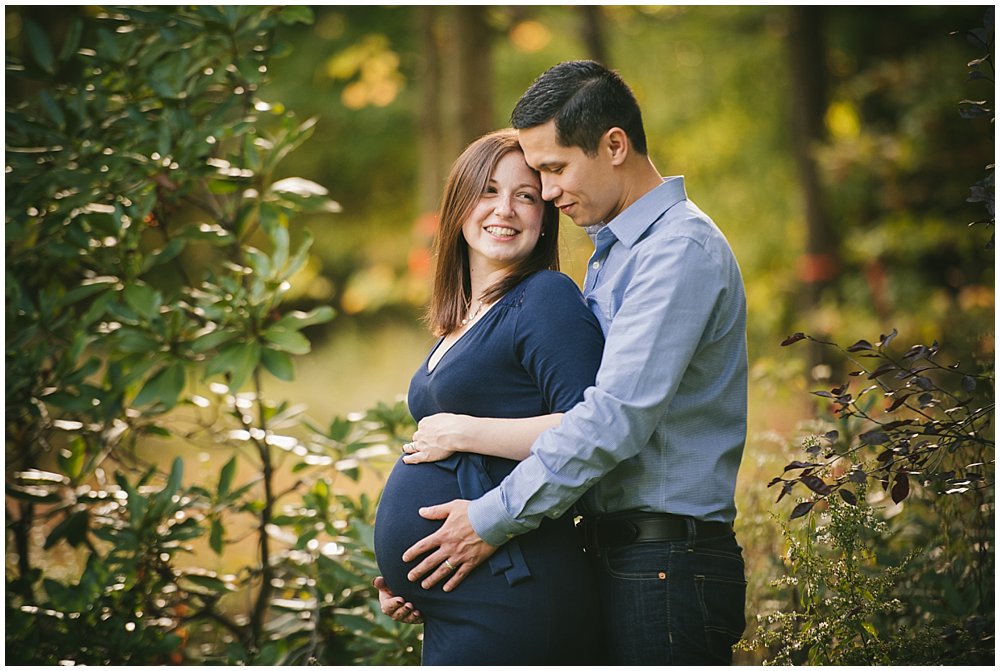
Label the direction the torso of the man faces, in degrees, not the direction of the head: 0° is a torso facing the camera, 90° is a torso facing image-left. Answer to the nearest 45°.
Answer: approximately 90°

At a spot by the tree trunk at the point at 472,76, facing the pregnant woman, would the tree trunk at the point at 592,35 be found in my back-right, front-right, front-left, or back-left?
back-left

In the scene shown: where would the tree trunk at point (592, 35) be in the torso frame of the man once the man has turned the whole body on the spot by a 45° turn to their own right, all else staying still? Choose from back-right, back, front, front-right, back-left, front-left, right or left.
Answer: front-right

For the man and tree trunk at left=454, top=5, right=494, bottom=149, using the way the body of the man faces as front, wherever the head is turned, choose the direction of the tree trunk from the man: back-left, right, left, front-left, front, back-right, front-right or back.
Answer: right

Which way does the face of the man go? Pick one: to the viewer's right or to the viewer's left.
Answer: to the viewer's left
